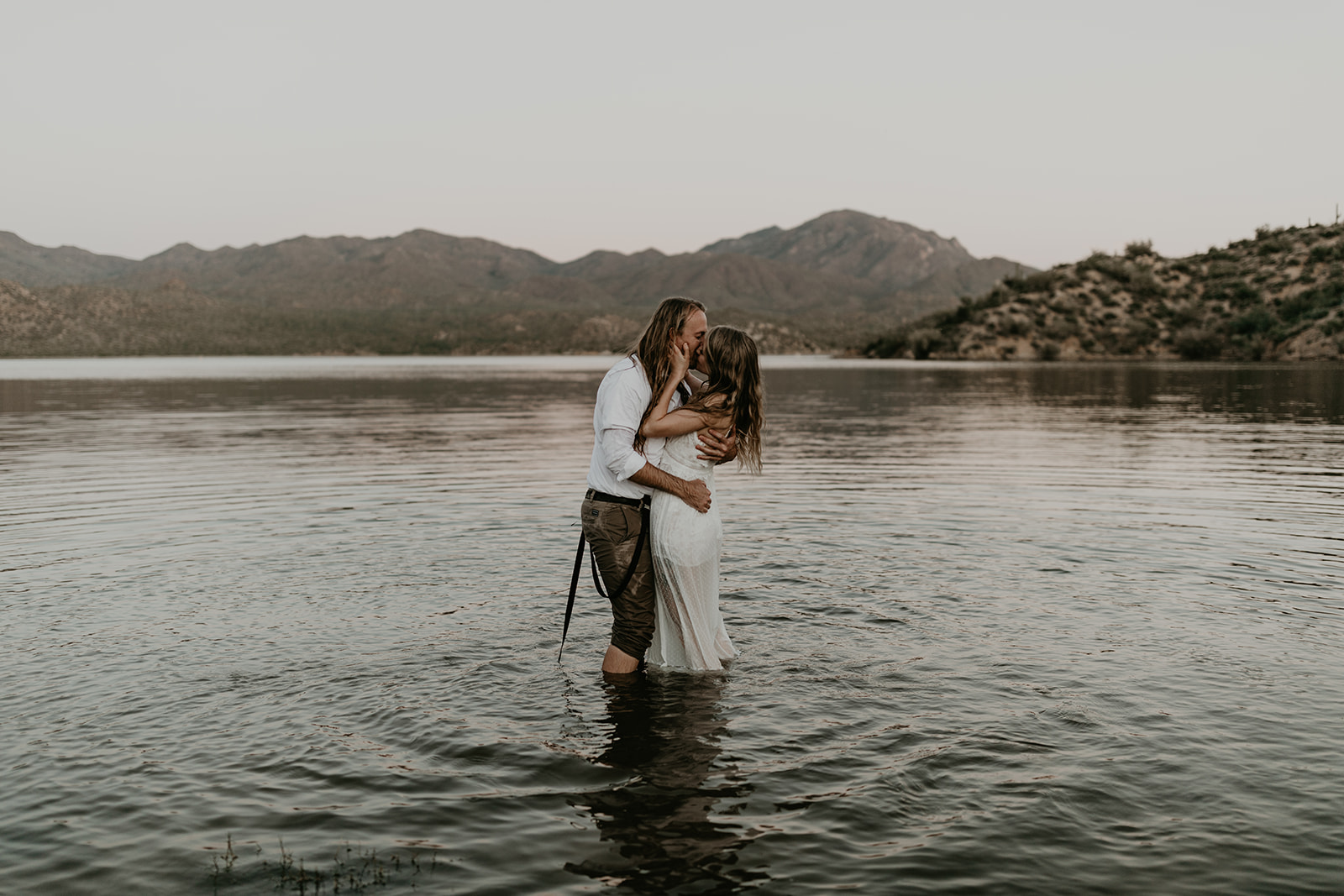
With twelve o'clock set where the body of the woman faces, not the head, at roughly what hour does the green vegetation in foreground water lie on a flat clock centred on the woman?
The green vegetation in foreground water is roughly at 10 o'clock from the woman.

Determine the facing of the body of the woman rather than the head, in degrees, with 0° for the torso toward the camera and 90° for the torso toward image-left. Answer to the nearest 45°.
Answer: approximately 90°

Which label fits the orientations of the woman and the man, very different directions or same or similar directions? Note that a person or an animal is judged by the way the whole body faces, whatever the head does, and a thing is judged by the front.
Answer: very different directions

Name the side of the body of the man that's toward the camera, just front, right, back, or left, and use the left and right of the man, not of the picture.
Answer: right

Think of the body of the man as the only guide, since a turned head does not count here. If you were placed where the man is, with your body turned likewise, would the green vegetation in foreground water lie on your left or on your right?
on your right
